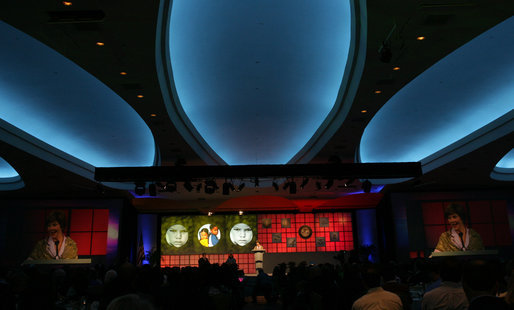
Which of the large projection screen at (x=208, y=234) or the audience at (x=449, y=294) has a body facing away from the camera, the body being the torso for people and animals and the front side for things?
the audience

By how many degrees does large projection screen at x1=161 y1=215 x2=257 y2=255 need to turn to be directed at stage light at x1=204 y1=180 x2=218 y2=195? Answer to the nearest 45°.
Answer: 0° — it already faces it

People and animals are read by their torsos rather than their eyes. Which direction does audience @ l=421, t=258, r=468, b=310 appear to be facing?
away from the camera

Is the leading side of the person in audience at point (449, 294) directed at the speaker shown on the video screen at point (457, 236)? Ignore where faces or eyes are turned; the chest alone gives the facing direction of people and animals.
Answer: yes

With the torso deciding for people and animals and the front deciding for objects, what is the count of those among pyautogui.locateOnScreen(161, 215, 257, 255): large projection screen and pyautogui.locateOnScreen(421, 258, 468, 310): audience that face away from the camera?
1

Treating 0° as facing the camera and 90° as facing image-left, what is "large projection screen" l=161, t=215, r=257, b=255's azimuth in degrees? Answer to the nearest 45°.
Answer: approximately 0°
